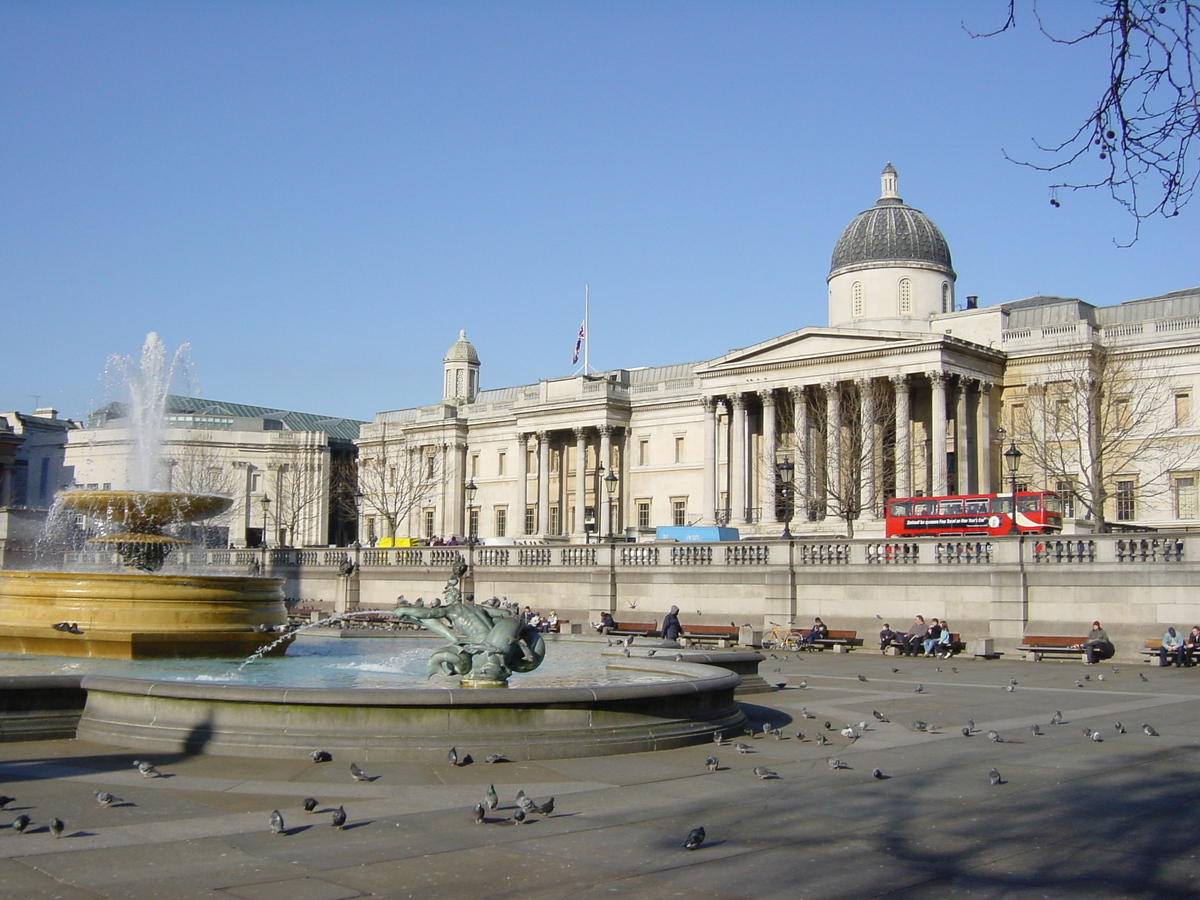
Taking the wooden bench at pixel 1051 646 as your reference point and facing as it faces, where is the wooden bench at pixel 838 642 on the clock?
the wooden bench at pixel 838 642 is roughly at 4 o'clock from the wooden bench at pixel 1051 646.

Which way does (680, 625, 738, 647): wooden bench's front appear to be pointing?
toward the camera

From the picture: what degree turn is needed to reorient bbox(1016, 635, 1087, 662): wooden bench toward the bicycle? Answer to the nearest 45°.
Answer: approximately 135° to its right

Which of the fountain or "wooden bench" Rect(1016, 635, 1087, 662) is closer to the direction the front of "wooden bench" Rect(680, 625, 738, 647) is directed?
the fountain

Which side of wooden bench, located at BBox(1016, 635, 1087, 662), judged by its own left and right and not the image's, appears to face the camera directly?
front

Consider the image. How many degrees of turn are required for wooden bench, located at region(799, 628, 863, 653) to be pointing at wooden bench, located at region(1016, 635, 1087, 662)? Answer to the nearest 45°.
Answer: approximately 45° to its left

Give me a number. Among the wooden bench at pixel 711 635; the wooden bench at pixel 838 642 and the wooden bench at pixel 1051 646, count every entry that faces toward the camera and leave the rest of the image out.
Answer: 3

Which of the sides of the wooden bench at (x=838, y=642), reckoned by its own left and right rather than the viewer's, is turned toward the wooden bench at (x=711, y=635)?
right
